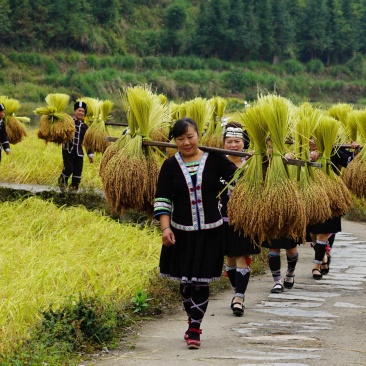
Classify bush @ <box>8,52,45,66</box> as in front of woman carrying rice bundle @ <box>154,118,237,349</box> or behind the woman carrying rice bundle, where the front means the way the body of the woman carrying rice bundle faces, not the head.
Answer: behind

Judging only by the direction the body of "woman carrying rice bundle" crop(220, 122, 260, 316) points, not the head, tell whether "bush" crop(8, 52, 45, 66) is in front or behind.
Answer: behind

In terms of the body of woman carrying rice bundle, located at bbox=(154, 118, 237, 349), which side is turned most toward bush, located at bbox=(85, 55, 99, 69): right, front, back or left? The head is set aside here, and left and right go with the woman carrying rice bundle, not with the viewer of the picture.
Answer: back

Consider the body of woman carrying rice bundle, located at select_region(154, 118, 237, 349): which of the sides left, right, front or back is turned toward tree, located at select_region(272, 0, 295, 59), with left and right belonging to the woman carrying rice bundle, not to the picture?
back

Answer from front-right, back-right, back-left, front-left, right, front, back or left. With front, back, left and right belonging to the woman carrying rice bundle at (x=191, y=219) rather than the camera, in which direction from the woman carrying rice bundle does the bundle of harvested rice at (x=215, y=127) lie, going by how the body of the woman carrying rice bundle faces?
back

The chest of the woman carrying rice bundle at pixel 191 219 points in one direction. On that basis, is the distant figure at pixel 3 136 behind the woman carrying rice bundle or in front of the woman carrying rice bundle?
behind

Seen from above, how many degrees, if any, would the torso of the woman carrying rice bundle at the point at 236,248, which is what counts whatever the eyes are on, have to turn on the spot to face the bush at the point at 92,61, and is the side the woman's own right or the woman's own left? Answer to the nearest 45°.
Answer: approximately 180°

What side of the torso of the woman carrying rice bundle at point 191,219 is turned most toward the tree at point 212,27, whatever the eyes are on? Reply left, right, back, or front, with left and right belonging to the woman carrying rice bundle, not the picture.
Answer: back

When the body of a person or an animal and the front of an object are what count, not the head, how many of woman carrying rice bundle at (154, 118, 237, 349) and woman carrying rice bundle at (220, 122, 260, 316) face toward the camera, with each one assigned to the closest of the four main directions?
2

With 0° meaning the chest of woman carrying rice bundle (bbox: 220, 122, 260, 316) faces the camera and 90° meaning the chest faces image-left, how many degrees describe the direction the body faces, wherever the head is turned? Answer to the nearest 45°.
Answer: approximately 0°

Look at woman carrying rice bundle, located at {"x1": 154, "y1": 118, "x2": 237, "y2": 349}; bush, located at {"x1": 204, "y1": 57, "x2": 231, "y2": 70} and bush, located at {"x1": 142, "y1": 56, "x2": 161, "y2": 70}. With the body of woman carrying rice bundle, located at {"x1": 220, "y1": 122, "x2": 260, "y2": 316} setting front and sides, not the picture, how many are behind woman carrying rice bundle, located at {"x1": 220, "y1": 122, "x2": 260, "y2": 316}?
2

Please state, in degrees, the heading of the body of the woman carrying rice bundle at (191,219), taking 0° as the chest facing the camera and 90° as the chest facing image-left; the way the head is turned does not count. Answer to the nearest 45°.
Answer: approximately 0°
